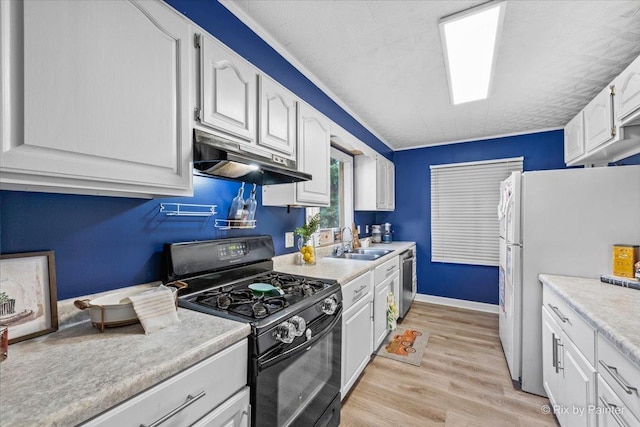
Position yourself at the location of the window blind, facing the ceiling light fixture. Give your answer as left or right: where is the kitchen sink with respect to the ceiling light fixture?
right

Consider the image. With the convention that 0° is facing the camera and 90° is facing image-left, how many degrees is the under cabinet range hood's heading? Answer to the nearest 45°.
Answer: approximately 315°

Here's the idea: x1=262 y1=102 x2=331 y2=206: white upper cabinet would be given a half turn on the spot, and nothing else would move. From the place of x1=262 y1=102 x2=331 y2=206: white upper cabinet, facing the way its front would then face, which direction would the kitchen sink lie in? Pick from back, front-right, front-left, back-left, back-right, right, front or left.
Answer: right

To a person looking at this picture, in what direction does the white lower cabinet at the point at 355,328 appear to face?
facing to the right of the viewer

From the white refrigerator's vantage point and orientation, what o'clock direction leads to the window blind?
The window blind is roughly at 2 o'clock from the white refrigerator.

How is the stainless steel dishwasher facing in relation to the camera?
to the viewer's right

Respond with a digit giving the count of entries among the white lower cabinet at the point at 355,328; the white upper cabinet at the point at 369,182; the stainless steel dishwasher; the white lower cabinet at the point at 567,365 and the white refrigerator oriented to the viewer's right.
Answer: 3

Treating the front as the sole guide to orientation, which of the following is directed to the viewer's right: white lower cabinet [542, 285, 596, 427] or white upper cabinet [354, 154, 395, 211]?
the white upper cabinet

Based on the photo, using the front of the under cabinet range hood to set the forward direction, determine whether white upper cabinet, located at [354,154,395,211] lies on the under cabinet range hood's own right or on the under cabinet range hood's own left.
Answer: on the under cabinet range hood's own left

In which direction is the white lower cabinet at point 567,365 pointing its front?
to the viewer's left

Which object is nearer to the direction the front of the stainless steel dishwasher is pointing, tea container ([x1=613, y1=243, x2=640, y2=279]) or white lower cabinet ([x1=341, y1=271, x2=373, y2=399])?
the tea container

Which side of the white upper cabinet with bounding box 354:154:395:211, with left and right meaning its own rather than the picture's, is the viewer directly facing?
right

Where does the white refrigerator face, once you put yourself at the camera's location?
facing to the left of the viewer

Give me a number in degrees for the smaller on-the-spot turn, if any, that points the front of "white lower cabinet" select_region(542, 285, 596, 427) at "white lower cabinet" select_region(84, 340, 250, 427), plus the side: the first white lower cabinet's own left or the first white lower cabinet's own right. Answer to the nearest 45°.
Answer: approximately 45° to the first white lower cabinet's own left

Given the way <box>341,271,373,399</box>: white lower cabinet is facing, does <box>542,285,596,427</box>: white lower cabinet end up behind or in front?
in front

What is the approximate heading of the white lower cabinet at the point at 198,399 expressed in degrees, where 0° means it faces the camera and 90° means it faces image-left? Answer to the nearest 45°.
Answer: approximately 315°
